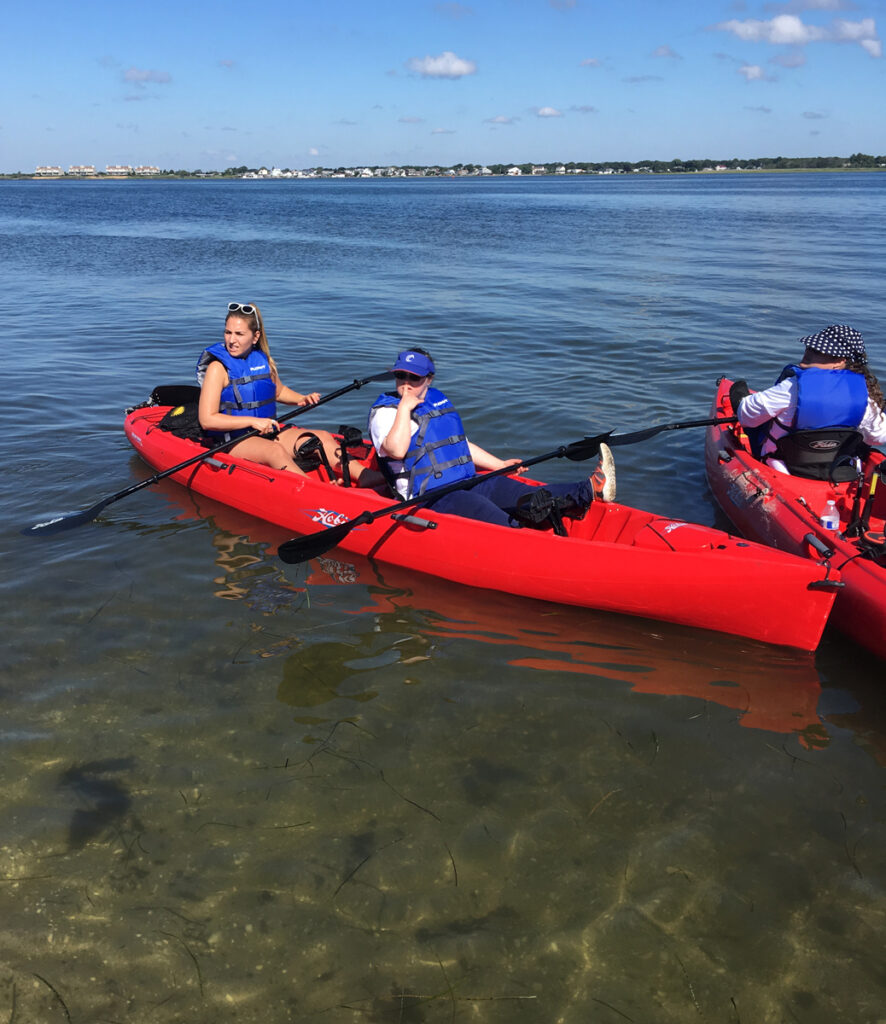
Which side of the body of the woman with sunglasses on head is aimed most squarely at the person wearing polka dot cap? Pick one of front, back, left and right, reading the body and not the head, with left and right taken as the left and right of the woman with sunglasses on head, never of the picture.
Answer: front

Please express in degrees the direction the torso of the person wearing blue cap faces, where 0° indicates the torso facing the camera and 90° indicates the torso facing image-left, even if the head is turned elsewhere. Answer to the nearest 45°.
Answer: approximately 315°

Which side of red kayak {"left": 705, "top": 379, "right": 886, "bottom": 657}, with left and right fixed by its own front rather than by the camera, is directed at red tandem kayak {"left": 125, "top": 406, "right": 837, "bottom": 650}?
left

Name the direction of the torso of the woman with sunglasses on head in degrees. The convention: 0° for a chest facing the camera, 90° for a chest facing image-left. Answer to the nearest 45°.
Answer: approximately 315°

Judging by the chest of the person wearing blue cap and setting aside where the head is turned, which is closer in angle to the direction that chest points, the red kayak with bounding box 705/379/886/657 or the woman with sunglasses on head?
the red kayak

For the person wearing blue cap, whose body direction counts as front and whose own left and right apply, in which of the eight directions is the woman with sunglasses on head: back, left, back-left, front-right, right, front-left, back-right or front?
back

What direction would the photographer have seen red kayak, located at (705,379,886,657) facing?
facing away from the viewer and to the left of the viewer

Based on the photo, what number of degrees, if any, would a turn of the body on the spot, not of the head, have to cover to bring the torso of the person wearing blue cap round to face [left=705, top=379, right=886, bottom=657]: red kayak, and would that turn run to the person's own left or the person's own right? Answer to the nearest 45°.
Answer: approximately 45° to the person's own left

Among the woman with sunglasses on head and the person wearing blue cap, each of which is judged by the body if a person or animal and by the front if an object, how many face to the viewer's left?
0

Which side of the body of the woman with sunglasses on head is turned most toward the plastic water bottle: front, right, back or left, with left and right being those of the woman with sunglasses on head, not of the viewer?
front
